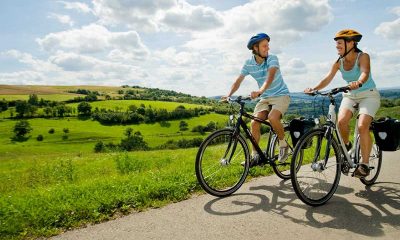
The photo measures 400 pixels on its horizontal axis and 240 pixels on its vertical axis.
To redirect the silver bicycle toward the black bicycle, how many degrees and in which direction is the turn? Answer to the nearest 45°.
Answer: approximately 45° to its right

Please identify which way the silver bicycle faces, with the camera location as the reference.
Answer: facing the viewer and to the left of the viewer

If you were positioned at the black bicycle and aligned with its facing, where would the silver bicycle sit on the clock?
The silver bicycle is roughly at 8 o'clock from the black bicycle.

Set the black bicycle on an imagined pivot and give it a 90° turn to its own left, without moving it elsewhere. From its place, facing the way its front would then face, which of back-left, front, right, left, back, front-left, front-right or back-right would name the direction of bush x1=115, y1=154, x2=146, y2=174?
back

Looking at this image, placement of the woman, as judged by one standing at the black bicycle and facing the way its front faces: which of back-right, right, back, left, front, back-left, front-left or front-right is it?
back-left
